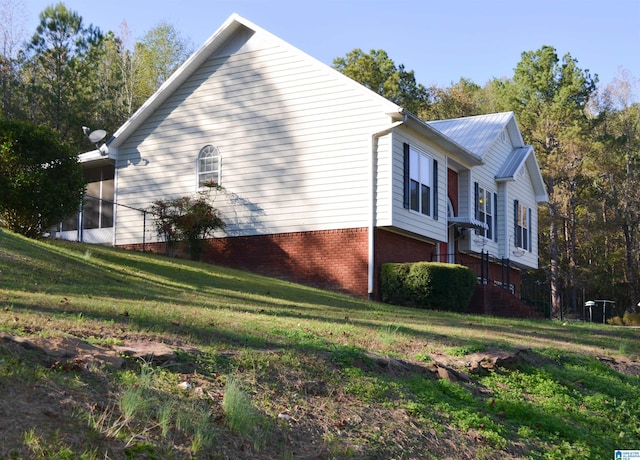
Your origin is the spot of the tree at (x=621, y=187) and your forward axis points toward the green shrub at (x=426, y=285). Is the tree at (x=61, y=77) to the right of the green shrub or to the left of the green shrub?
right

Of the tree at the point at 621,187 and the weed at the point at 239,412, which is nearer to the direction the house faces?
the weed

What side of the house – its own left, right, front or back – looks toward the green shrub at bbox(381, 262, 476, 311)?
front

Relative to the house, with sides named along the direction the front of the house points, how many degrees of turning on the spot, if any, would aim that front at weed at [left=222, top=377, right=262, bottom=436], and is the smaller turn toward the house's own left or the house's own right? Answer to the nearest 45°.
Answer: approximately 45° to the house's own right

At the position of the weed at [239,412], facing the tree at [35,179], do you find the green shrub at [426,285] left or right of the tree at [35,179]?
right

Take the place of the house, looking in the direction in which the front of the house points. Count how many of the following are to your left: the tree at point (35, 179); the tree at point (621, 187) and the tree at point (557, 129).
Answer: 2

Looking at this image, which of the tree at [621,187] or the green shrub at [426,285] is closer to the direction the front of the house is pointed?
the green shrub

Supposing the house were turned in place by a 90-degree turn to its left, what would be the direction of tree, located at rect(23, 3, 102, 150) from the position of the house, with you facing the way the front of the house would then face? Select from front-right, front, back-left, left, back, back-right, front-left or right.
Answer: left

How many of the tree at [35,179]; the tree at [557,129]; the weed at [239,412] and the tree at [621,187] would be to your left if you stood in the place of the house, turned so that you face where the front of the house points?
2

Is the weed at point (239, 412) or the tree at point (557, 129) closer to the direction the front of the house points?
the weed

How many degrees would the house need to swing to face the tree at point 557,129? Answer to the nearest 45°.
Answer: approximately 90° to its left

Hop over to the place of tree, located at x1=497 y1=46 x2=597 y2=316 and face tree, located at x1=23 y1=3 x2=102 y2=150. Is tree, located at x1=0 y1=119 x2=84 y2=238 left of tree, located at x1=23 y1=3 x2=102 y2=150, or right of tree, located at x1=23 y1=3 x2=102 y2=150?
left

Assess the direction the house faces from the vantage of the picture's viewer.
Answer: facing the viewer and to the right of the viewer

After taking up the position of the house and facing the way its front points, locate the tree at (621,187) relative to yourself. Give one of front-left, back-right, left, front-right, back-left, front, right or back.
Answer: left
